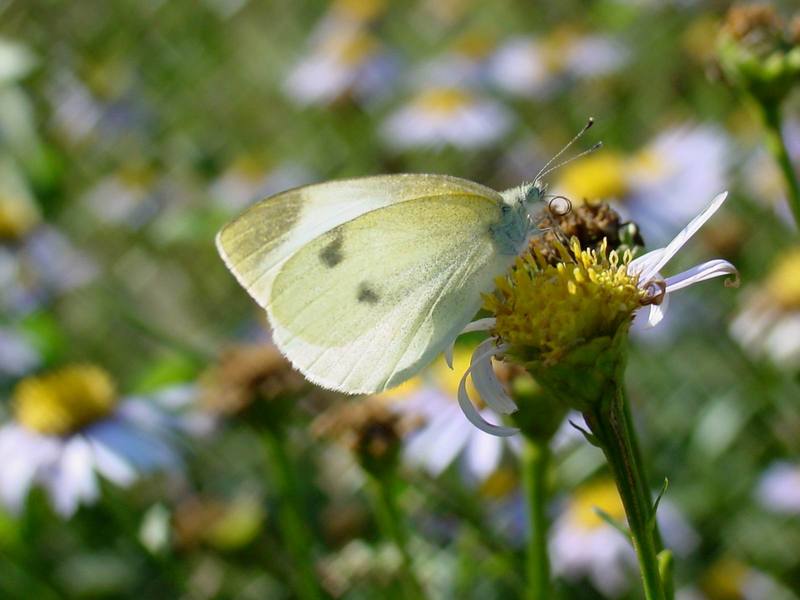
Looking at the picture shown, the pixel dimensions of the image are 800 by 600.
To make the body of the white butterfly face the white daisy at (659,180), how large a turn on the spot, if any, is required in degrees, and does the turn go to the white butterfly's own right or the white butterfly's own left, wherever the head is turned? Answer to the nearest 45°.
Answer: approximately 45° to the white butterfly's own left

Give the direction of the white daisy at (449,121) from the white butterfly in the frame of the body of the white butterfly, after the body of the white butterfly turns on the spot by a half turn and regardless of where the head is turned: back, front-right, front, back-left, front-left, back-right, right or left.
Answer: right

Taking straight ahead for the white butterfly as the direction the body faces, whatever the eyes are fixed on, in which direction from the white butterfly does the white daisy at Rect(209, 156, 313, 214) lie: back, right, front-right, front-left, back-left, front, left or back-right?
left

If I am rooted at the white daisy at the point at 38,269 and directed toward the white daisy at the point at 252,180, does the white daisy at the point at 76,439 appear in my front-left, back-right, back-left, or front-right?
back-right

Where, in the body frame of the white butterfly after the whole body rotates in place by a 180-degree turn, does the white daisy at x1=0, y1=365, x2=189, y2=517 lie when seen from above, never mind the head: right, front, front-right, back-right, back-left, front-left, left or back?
front-right

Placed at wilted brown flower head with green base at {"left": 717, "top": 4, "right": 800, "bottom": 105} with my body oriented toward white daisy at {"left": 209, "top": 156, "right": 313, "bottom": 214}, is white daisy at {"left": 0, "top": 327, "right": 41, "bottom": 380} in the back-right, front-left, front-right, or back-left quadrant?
front-left

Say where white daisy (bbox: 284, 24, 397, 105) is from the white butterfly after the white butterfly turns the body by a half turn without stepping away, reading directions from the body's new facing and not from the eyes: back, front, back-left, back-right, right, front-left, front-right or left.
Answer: right

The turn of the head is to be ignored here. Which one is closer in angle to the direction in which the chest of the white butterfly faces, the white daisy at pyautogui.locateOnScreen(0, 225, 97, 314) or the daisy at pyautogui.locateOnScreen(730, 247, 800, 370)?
the daisy

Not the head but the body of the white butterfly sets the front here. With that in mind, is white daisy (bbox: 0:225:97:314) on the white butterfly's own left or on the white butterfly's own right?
on the white butterfly's own left

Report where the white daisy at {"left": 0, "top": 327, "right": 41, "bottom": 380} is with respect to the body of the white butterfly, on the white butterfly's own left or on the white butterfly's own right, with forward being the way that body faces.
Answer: on the white butterfly's own left

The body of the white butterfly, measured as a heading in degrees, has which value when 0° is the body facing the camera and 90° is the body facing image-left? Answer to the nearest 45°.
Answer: approximately 270°

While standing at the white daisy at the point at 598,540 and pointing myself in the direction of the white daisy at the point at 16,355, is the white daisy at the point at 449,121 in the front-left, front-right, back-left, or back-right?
front-right
